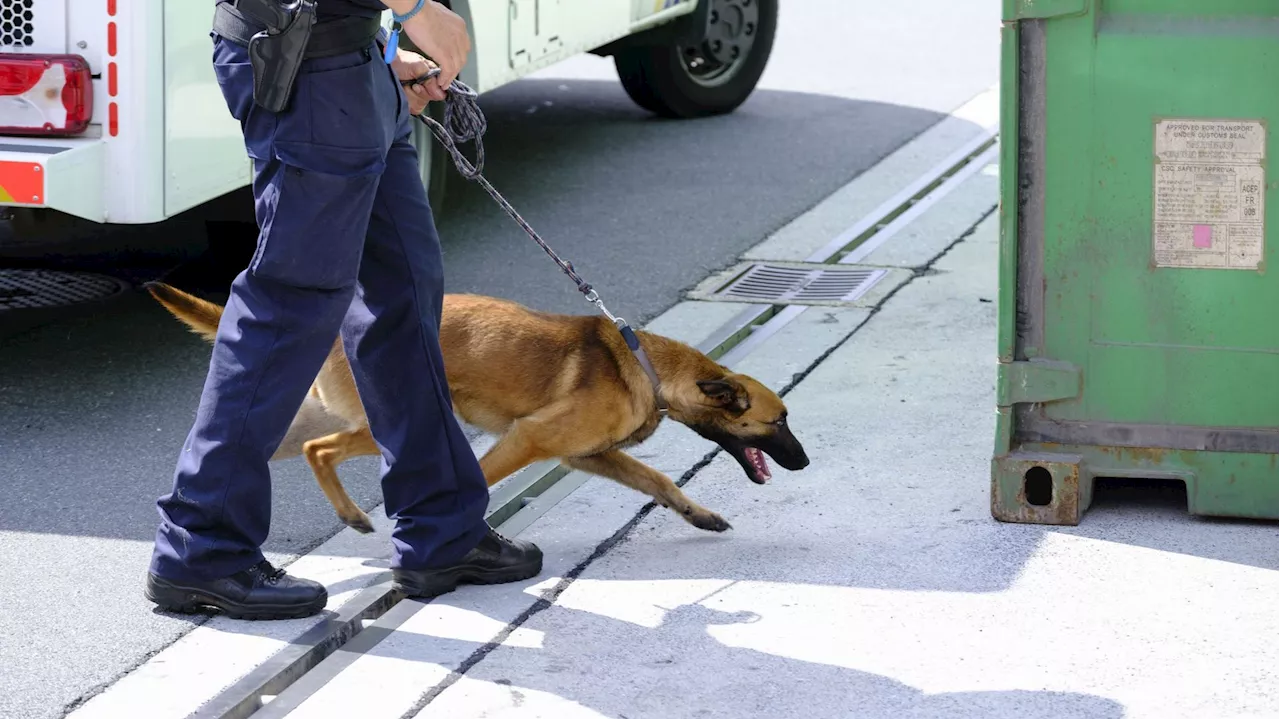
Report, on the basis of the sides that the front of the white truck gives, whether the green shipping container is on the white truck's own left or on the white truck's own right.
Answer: on the white truck's own right

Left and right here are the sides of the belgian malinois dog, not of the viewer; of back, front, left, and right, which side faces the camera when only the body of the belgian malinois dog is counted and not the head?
right

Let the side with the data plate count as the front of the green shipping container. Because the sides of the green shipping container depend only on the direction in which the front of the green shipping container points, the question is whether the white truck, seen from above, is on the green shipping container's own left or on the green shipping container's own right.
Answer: on the green shipping container's own right

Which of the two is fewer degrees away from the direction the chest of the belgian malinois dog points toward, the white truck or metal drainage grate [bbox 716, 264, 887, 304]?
the metal drainage grate

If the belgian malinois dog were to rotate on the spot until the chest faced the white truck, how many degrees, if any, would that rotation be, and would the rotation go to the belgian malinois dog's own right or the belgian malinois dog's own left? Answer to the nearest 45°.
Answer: approximately 135° to the belgian malinois dog's own left

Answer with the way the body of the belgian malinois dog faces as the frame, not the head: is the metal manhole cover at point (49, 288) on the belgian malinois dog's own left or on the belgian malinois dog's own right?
on the belgian malinois dog's own left

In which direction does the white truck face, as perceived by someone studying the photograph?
facing away from the viewer and to the right of the viewer

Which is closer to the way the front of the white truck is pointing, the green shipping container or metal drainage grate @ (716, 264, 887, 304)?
the metal drainage grate
